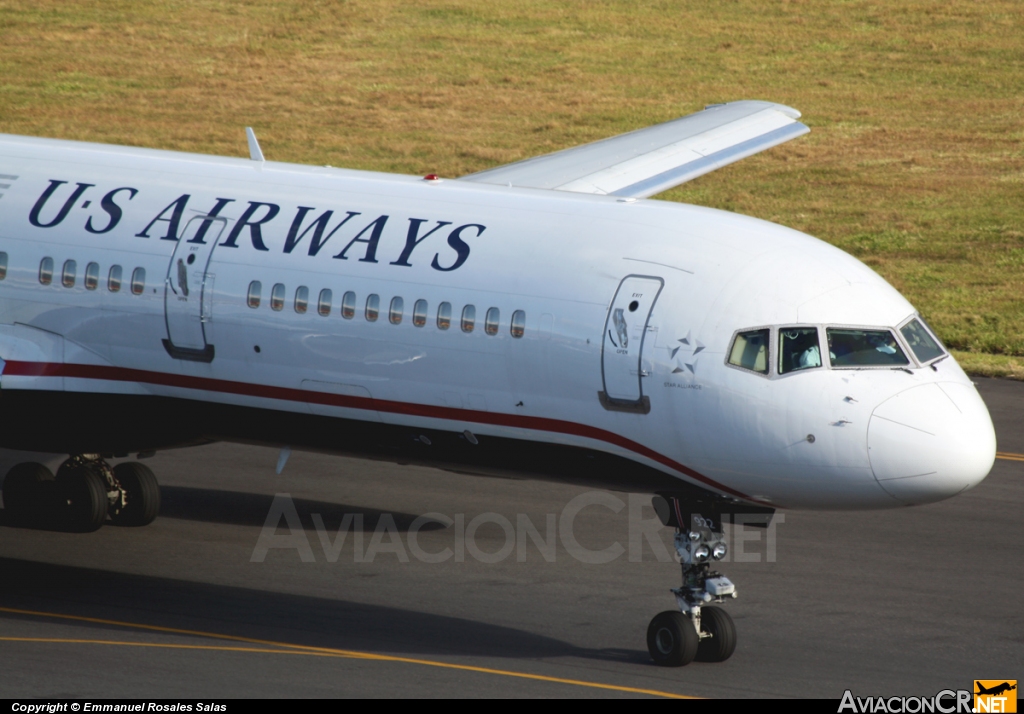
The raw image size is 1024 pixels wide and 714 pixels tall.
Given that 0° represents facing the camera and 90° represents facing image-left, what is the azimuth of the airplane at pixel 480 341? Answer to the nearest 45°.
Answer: approximately 315°
